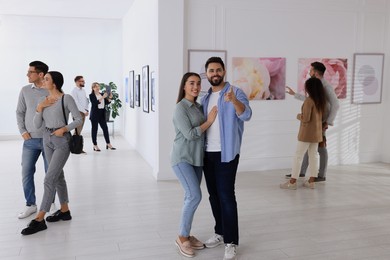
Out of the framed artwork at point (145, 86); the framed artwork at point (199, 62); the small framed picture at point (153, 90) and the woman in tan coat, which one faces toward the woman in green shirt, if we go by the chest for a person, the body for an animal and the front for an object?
the framed artwork at point (199, 62)

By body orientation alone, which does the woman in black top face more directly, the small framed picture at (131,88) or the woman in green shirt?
the woman in green shirt

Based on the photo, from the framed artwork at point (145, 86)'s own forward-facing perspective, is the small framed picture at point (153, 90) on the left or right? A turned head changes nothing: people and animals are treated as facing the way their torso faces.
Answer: on its left

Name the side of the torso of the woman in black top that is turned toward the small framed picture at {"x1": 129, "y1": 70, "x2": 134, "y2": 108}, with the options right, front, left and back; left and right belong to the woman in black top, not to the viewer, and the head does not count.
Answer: left

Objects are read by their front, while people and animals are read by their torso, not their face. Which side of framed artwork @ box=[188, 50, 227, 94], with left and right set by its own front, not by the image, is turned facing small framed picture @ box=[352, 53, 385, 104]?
left
